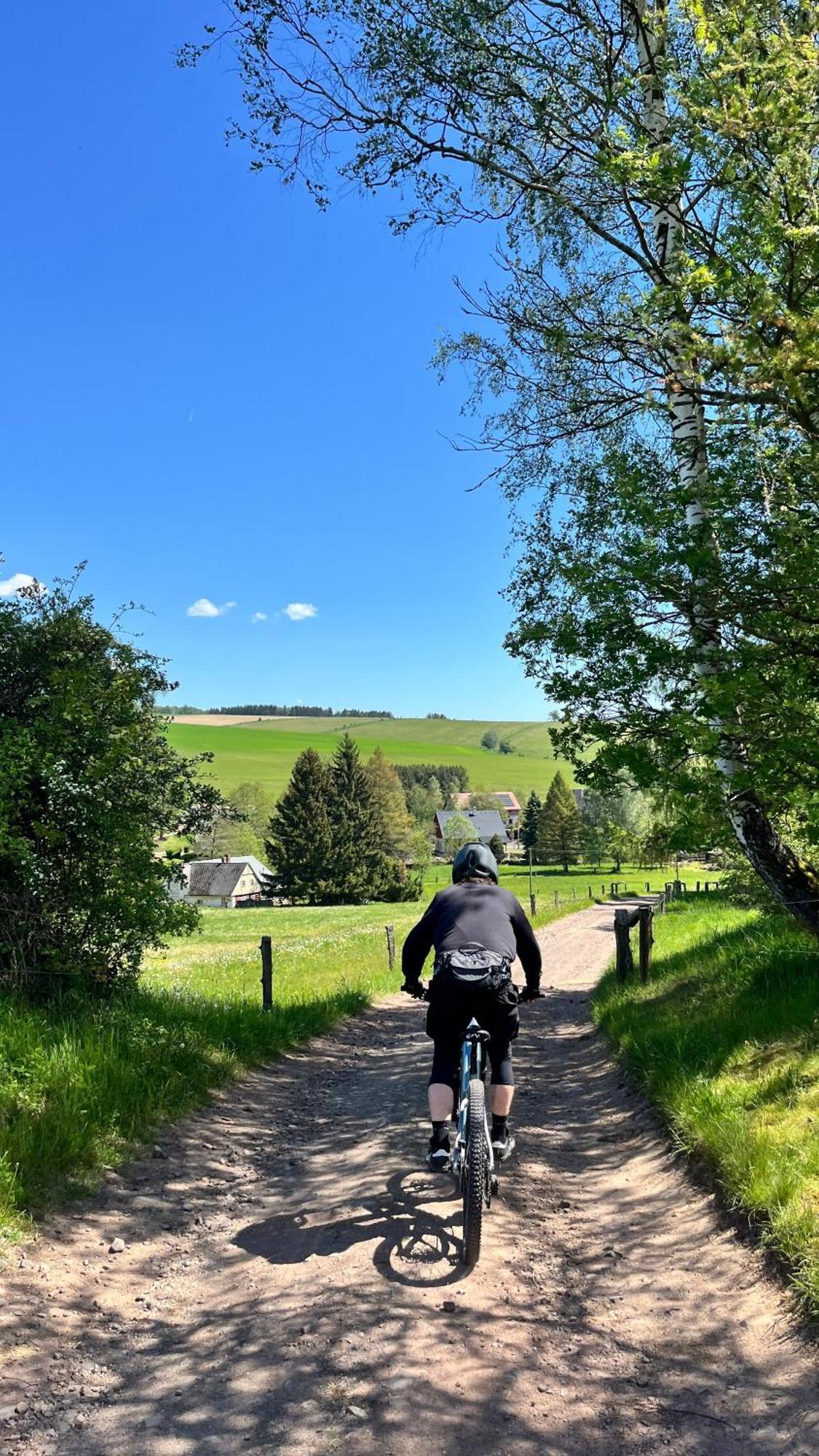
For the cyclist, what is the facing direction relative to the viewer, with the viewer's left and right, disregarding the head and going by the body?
facing away from the viewer

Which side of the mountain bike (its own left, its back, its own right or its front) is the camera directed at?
back

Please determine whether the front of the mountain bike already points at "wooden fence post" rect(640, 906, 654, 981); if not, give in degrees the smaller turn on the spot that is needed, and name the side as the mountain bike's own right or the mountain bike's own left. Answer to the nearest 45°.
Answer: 0° — it already faces it

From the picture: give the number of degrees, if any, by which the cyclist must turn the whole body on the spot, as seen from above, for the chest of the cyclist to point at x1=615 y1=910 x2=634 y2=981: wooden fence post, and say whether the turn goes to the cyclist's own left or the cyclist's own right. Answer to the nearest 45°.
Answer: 0° — they already face it
